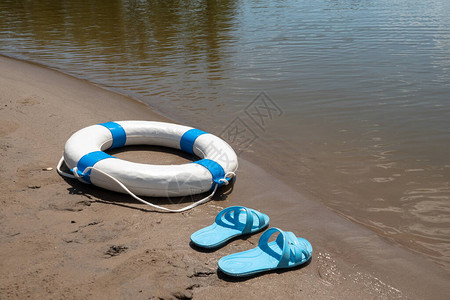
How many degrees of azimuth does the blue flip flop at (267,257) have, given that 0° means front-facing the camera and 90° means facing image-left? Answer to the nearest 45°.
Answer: approximately 225°

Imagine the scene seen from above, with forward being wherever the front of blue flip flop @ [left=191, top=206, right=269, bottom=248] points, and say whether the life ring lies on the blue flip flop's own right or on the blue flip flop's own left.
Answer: on the blue flip flop's own left

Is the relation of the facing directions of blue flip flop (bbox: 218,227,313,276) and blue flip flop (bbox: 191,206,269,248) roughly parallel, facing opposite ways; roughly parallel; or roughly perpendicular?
roughly parallel

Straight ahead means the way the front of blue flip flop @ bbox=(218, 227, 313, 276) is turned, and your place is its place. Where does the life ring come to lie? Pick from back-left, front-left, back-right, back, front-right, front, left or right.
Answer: left

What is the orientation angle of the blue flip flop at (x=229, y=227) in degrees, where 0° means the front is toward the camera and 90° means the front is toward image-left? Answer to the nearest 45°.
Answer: approximately 225°

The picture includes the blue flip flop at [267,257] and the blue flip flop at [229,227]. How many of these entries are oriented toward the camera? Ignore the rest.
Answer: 0
